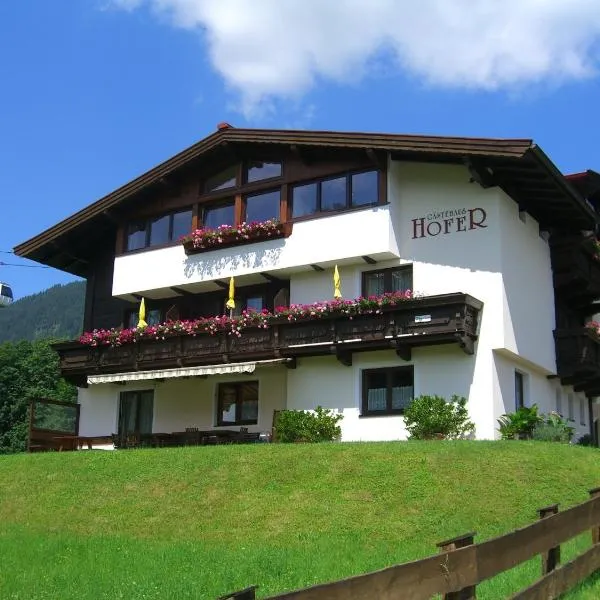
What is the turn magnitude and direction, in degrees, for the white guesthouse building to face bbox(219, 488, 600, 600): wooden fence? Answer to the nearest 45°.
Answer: approximately 45° to its left

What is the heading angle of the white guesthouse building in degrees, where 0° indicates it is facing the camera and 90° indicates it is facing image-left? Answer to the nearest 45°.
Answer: approximately 45°
